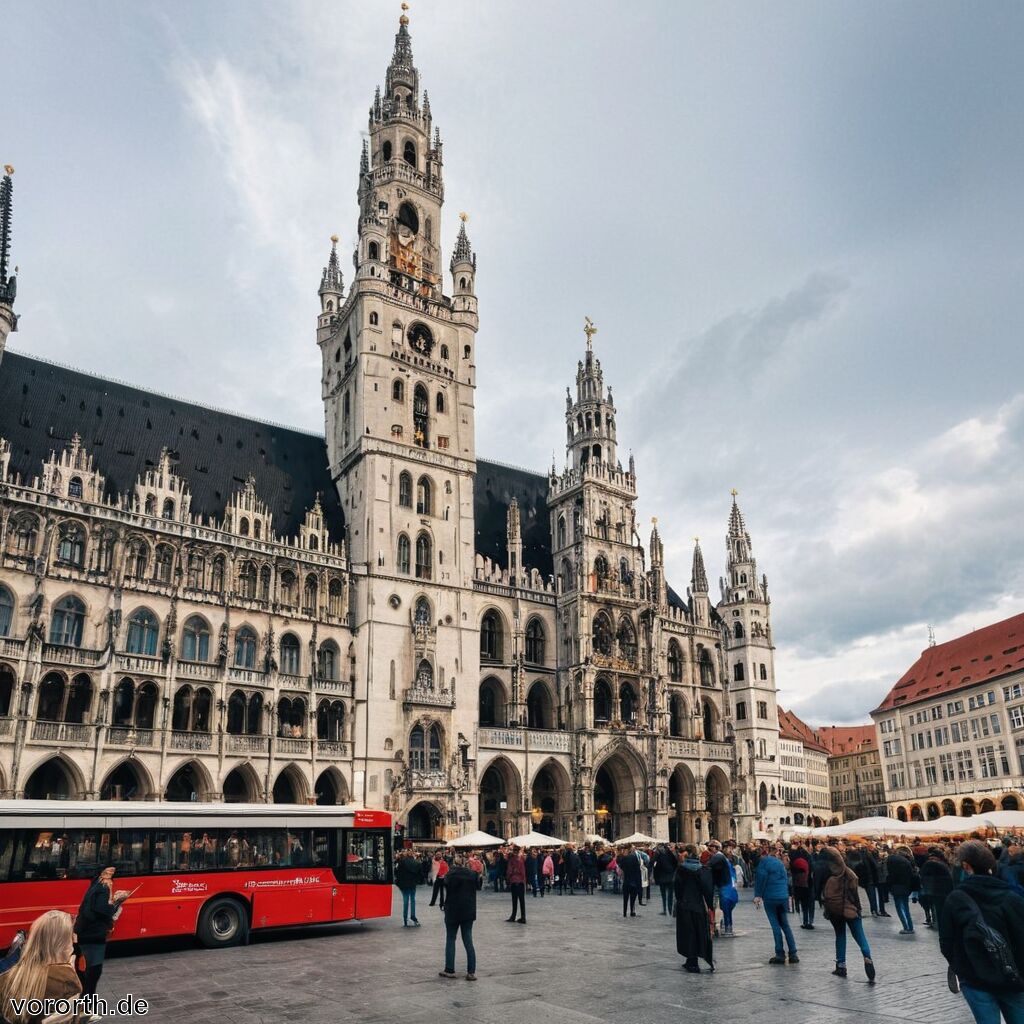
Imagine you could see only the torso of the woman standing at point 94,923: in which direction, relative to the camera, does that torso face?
to the viewer's right

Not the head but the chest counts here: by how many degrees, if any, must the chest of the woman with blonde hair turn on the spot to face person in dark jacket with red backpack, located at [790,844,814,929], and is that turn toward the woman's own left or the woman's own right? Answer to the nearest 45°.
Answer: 0° — they already face them

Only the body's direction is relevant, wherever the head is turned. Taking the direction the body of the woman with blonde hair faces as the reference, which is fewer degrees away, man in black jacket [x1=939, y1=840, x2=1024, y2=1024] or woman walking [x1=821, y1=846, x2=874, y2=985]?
the woman walking

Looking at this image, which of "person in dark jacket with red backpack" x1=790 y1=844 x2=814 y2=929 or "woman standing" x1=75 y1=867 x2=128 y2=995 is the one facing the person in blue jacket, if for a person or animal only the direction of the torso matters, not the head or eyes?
the woman standing

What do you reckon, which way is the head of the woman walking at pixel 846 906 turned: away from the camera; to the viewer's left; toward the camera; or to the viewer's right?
away from the camera

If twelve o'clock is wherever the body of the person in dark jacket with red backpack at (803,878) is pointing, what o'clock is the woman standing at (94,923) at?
The woman standing is roughly at 7 o'clock from the person in dark jacket with red backpack.

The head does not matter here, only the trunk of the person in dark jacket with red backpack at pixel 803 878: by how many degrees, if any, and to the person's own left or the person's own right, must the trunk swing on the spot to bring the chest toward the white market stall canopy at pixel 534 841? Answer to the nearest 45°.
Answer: approximately 45° to the person's own left

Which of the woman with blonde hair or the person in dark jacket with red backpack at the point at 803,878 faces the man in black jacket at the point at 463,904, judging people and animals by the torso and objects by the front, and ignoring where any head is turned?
the woman with blonde hair

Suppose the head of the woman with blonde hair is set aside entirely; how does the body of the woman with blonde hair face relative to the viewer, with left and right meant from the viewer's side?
facing away from the viewer and to the right of the viewer

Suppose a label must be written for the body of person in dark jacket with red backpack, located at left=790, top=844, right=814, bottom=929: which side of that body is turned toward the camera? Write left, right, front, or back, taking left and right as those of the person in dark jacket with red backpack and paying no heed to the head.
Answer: back

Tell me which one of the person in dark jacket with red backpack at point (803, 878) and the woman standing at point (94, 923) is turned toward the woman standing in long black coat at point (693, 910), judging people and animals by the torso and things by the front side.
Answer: the woman standing at point (94, 923)

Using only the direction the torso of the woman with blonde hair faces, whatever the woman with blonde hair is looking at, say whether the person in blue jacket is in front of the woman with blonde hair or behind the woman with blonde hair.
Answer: in front

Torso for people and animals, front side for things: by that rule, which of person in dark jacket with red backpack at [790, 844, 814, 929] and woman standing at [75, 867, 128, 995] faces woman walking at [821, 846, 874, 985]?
woman standing at [75, 867, 128, 995]

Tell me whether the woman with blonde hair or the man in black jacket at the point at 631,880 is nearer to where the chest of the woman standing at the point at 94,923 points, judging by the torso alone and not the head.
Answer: the man in black jacket

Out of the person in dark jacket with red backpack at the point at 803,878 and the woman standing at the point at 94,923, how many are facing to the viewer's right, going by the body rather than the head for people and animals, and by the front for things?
1

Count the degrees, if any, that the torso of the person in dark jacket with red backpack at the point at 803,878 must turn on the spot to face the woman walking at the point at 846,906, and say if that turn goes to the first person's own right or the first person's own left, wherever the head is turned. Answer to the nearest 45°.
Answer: approximately 180°

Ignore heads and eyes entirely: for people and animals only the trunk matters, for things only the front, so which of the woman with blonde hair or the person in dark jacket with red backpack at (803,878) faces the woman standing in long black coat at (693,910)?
the woman with blonde hair

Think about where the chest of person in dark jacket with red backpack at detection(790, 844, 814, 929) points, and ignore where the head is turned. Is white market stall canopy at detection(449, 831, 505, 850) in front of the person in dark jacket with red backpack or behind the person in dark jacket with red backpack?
in front
